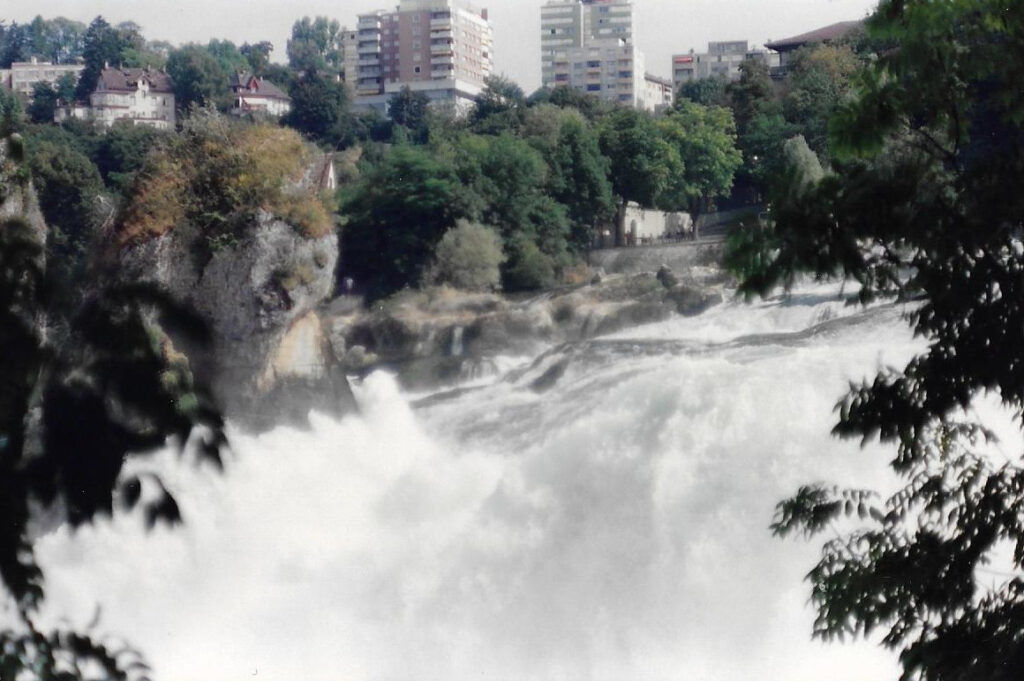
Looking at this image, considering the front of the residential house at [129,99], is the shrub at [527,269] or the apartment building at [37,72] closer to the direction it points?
the shrub

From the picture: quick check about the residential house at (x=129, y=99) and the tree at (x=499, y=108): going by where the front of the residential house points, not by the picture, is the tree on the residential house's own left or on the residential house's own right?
on the residential house's own left

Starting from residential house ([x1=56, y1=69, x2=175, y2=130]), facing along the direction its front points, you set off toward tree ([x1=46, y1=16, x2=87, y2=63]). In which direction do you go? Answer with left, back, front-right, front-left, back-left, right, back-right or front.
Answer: back

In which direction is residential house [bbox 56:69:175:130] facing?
toward the camera

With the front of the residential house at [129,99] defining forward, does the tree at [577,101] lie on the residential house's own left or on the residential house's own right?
on the residential house's own left

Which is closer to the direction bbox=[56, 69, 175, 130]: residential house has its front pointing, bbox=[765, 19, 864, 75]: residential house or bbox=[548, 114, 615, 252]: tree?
the tree

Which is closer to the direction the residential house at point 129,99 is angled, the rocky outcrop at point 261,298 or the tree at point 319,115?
the rocky outcrop

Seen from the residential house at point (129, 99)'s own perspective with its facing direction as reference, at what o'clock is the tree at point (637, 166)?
The tree is roughly at 11 o'clock from the residential house.

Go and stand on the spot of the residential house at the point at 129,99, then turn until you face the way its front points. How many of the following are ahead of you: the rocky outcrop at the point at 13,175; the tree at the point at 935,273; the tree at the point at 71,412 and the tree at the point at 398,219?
4

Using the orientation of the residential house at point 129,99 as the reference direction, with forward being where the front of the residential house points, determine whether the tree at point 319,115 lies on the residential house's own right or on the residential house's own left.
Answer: on the residential house's own left

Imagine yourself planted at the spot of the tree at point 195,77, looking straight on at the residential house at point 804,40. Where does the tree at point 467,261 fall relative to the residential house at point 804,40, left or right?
right

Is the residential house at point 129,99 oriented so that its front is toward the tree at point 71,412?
yes

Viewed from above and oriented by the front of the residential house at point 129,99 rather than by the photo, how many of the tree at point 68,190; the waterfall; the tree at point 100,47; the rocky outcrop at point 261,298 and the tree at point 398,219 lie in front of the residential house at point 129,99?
4

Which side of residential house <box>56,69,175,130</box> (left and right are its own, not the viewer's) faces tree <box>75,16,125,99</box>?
back

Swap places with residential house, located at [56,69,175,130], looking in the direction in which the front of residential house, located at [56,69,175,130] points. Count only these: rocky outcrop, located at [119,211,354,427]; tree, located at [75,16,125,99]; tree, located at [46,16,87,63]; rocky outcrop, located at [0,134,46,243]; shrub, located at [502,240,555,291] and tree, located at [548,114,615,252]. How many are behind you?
2

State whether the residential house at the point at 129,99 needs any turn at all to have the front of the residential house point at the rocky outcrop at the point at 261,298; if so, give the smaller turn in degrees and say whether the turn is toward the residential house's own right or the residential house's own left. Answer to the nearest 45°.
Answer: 0° — it already faces it

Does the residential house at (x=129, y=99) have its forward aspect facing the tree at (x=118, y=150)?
yes
